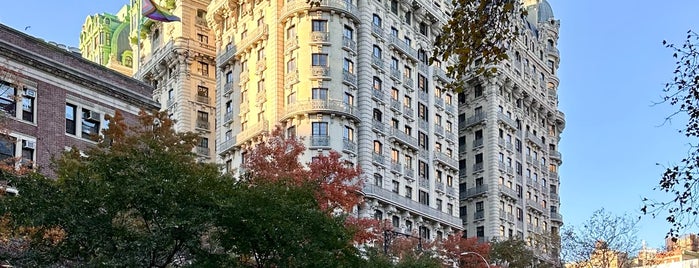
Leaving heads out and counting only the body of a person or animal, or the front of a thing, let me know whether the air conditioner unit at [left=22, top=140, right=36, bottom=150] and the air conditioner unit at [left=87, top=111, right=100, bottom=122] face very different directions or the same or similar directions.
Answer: same or similar directions

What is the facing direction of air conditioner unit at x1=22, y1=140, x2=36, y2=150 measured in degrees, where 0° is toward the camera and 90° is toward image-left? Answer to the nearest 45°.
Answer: approximately 315°

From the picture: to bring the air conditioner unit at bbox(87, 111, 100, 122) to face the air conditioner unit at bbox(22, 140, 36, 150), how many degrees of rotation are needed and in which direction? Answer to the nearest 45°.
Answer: approximately 90° to its right

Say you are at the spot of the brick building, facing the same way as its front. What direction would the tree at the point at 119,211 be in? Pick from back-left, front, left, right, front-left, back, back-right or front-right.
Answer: front-right

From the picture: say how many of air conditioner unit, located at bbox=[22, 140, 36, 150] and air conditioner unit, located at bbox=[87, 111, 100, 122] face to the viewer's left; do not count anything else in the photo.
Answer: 0

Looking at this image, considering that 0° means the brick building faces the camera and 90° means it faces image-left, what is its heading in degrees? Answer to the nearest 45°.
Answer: approximately 315°
